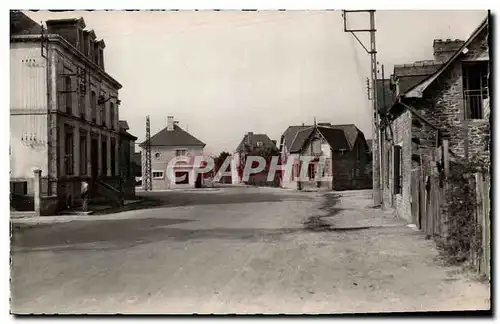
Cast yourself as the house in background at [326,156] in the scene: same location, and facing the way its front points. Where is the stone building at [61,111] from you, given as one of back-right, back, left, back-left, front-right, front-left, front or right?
front-right

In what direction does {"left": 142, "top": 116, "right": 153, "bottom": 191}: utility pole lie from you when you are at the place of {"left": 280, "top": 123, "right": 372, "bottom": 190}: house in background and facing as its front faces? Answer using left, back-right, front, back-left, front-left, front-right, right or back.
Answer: front-right

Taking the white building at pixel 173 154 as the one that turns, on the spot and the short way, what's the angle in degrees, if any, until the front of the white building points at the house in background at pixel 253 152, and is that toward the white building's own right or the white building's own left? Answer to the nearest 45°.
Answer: approximately 90° to the white building's own left

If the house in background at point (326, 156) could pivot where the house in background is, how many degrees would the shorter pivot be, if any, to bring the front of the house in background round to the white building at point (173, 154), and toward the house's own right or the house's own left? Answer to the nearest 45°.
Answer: approximately 45° to the house's own right

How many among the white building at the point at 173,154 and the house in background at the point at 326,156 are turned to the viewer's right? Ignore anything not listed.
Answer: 0

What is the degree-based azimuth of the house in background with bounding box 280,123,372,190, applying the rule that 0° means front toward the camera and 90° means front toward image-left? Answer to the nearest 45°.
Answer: approximately 45°

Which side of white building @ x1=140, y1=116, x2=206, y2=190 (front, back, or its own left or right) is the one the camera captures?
front

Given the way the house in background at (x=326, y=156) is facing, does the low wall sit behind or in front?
in front

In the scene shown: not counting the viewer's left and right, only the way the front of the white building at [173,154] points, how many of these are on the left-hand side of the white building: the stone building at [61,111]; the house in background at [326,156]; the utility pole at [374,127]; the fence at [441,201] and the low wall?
3
